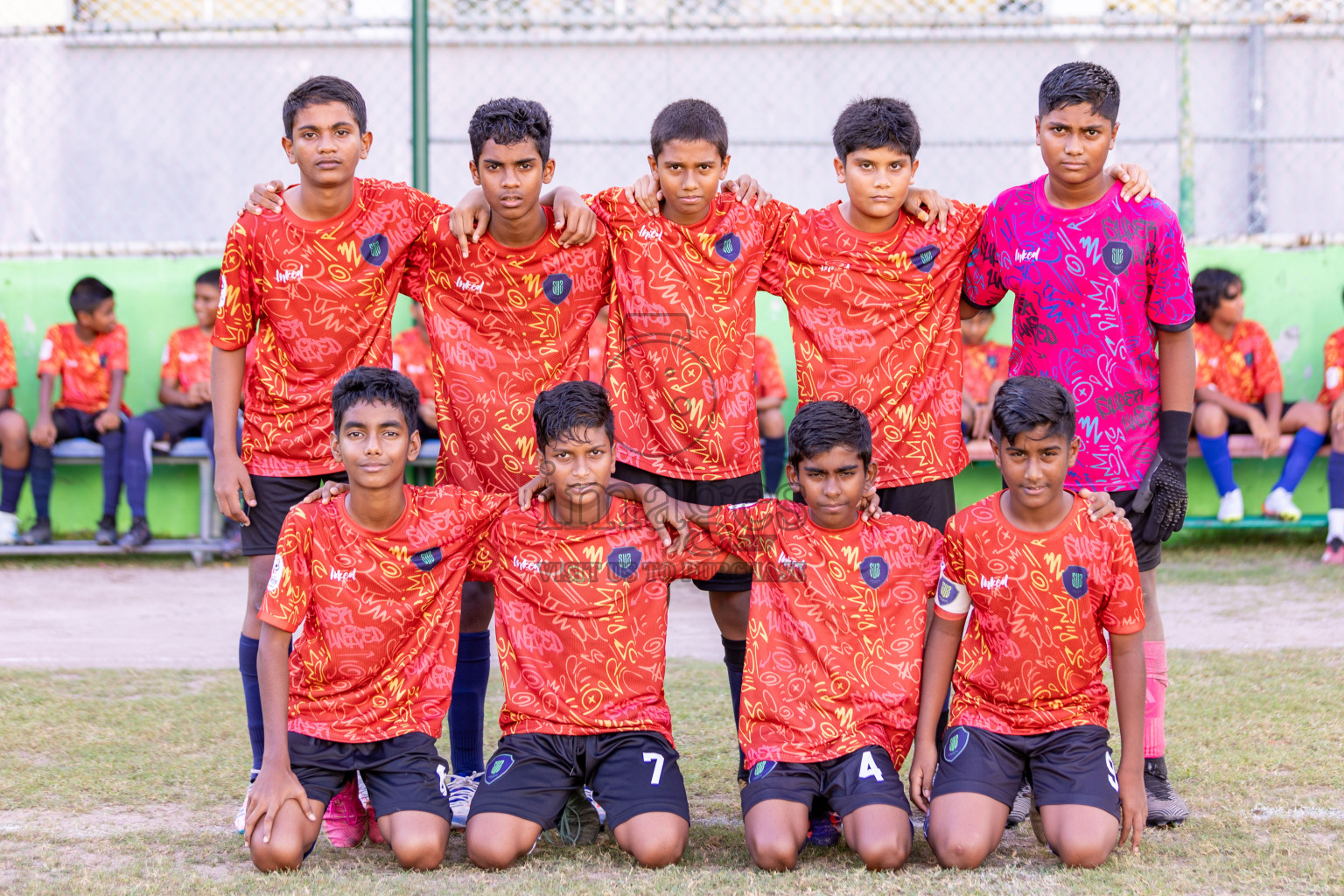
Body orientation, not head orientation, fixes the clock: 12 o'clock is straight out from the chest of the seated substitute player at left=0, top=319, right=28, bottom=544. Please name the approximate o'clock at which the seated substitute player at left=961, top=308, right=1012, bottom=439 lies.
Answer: the seated substitute player at left=961, top=308, right=1012, bottom=439 is roughly at 10 o'clock from the seated substitute player at left=0, top=319, right=28, bottom=544.

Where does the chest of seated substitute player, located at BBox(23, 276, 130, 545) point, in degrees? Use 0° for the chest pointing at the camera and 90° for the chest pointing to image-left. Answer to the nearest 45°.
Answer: approximately 0°

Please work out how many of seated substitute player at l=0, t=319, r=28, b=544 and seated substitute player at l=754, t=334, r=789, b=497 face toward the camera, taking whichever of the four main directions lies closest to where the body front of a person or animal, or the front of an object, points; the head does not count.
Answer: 2

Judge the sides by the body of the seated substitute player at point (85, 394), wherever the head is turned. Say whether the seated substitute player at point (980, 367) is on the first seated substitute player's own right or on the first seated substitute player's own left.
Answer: on the first seated substitute player's own left

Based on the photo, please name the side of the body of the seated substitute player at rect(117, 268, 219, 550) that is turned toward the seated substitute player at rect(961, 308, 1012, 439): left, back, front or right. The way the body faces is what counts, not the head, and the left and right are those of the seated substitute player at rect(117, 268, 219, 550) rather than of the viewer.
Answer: left

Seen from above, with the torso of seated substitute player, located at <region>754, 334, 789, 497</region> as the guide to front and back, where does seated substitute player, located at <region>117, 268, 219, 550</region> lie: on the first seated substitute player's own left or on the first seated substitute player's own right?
on the first seated substitute player's own right

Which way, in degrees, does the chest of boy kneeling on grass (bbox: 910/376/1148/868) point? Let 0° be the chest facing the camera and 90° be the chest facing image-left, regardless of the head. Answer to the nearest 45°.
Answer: approximately 0°

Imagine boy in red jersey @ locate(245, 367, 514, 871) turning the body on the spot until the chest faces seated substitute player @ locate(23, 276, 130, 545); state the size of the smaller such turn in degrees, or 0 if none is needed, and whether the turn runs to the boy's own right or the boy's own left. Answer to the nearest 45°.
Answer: approximately 180°

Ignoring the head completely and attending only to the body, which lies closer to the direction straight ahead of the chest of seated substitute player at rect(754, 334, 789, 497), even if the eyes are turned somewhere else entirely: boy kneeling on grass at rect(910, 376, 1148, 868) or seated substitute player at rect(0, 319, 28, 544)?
the boy kneeling on grass
